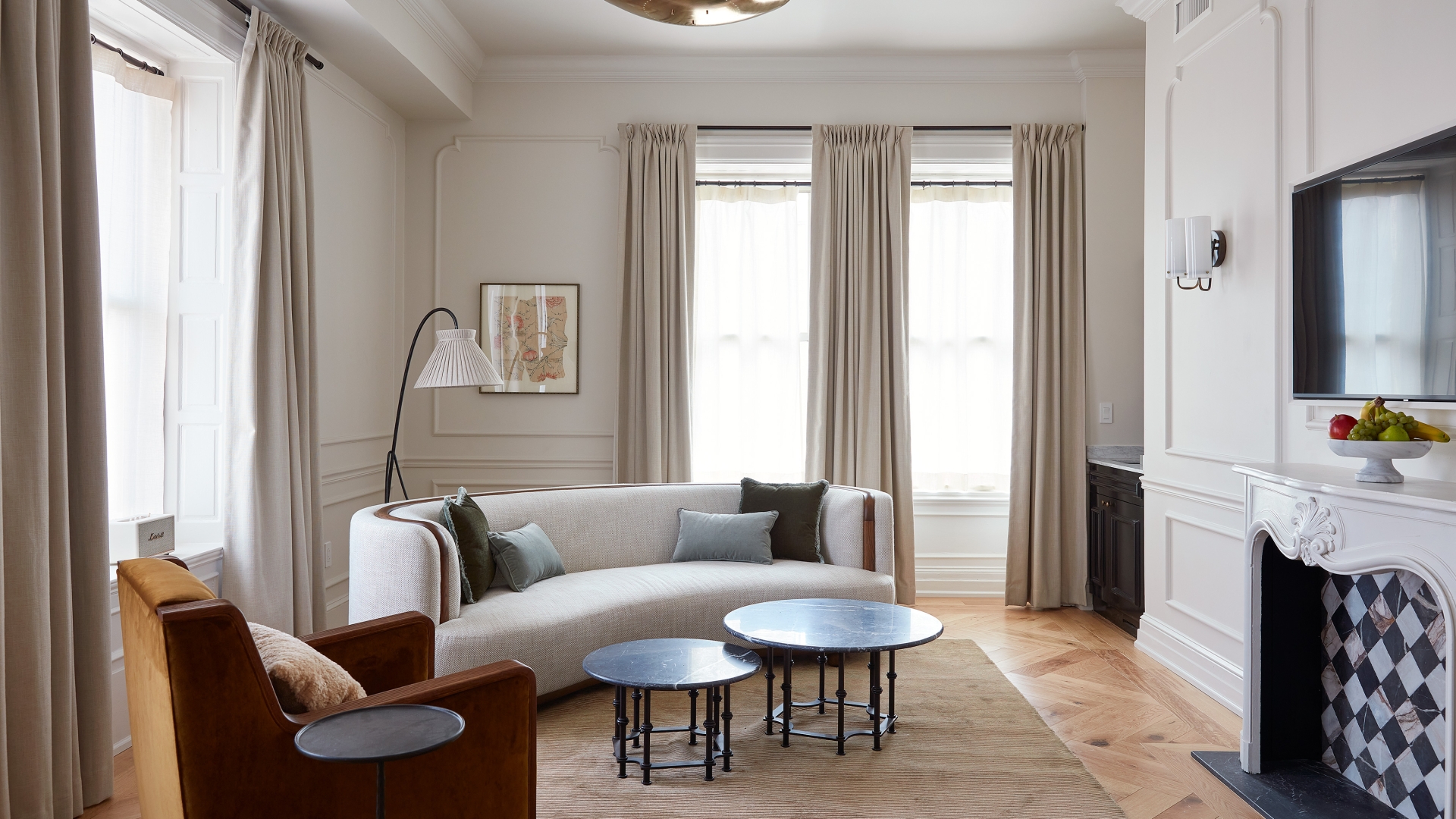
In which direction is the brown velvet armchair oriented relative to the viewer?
to the viewer's right

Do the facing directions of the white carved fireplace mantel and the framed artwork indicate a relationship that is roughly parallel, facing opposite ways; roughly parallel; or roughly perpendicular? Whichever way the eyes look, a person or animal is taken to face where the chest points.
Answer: roughly perpendicular

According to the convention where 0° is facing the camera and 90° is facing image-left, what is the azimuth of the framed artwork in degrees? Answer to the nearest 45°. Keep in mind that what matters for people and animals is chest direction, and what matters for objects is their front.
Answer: approximately 0°

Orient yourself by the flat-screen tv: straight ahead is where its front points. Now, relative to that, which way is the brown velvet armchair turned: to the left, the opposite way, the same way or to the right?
the opposite way

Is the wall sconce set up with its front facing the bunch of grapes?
no

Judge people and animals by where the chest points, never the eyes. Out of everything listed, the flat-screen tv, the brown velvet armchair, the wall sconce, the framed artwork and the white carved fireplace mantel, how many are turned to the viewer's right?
1

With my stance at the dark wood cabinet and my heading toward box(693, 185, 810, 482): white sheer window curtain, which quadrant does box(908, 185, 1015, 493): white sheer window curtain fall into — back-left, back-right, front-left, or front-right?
front-right

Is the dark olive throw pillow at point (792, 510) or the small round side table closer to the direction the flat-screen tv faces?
the small round side table

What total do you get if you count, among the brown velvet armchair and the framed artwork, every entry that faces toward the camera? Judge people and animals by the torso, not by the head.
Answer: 1

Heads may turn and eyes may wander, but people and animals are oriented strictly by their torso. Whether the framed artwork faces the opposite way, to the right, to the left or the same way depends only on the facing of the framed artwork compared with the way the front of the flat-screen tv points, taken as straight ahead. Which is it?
to the left

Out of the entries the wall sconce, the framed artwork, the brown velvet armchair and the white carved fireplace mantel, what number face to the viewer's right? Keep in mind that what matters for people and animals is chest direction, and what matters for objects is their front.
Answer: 1

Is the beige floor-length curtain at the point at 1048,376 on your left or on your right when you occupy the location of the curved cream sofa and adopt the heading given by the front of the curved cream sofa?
on your left

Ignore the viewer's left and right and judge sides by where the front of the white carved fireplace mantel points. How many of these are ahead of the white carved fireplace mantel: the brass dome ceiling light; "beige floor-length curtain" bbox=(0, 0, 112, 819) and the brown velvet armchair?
3

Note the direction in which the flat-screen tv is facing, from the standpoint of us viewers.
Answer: facing the viewer and to the left of the viewer

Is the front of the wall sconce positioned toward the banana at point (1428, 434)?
no
